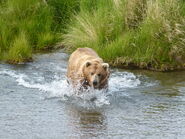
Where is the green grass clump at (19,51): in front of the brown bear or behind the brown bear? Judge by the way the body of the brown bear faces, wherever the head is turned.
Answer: behind

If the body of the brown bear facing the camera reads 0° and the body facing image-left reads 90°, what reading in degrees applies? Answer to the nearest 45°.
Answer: approximately 315°
